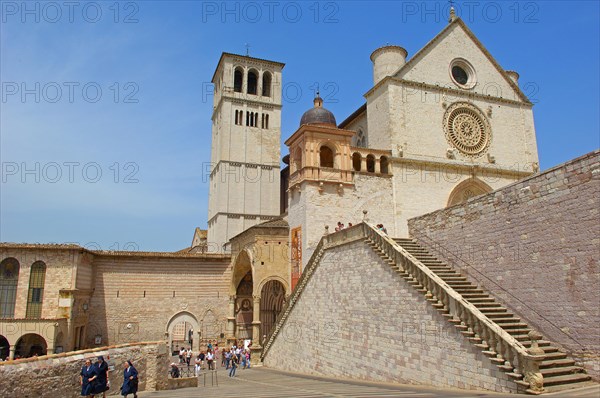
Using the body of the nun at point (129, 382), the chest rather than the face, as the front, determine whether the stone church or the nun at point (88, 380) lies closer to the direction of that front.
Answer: the nun at point (88, 380)

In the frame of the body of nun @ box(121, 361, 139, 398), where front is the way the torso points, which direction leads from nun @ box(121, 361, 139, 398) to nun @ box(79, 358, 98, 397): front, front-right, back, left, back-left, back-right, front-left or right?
front-right

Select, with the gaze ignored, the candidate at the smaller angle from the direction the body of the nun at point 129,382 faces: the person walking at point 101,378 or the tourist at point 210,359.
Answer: the person walking

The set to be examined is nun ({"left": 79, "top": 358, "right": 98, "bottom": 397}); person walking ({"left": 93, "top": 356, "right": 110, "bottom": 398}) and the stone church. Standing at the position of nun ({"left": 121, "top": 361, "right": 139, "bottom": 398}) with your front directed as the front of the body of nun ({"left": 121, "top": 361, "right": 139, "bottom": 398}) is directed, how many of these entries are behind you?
1

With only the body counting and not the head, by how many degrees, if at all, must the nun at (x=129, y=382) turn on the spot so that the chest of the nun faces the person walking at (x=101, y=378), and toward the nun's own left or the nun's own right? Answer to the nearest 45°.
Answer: approximately 45° to the nun's own right

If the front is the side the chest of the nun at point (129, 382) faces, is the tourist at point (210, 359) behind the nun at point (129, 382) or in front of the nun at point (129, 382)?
behind

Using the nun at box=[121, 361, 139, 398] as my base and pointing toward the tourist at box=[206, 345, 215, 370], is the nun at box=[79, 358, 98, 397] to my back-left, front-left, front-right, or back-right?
back-left

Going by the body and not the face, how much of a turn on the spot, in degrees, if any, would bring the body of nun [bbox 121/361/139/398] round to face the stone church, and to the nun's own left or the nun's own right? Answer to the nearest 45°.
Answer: approximately 180°

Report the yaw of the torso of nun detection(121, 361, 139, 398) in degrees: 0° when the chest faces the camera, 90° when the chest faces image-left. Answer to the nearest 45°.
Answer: approximately 45°
